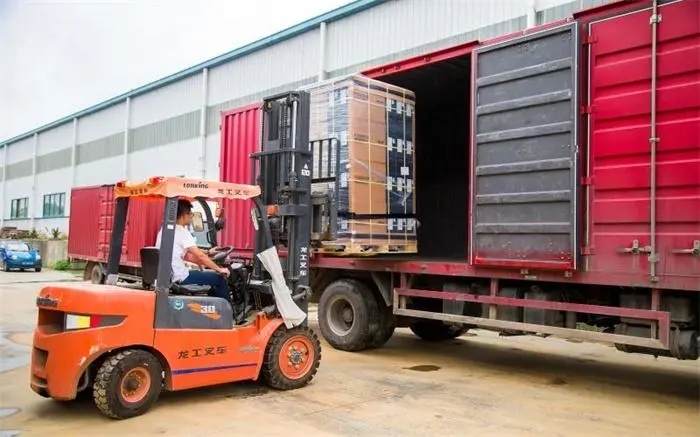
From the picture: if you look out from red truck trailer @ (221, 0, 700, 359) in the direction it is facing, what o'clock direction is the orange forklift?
The orange forklift is roughly at 4 o'clock from the red truck trailer.

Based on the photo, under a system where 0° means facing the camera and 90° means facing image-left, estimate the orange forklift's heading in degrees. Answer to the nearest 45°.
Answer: approximately 225°

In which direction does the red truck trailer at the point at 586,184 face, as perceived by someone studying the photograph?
facing the viewer and to the right of the viewer

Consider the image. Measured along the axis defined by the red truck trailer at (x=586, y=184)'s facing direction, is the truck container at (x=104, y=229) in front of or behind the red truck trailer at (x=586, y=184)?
behind

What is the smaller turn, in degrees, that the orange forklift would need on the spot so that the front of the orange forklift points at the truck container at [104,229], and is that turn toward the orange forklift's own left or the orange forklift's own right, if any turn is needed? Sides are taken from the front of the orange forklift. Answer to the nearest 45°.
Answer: approximately 45° to the orange forklift's own left
